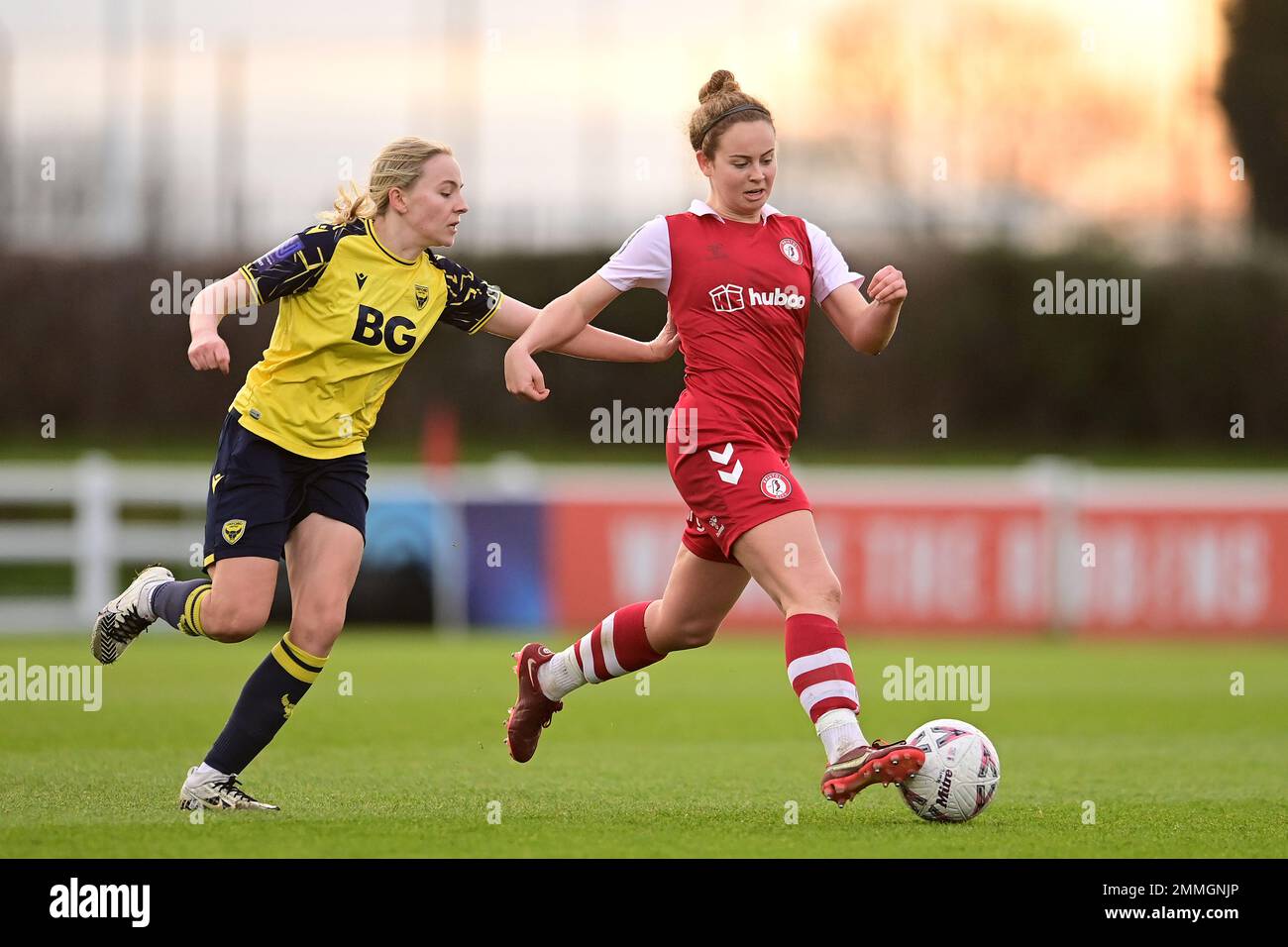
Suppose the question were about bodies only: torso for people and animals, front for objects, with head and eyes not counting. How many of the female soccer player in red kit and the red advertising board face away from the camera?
0

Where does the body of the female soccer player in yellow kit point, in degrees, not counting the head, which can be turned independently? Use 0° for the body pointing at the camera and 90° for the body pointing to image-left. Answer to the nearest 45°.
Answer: approximately 315°

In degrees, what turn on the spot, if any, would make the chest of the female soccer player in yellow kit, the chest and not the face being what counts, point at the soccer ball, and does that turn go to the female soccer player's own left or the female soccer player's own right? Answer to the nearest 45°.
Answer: approximately 45° to the female soccer player's own left

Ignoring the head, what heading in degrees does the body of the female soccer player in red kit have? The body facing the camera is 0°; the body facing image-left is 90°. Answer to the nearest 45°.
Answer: approximately 315°

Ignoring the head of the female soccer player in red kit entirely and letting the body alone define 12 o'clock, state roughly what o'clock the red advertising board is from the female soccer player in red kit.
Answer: The red advertising board is roughly at 8 o'clock from the female soccer player in red kit.

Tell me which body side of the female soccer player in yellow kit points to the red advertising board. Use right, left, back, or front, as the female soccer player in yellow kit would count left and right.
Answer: left

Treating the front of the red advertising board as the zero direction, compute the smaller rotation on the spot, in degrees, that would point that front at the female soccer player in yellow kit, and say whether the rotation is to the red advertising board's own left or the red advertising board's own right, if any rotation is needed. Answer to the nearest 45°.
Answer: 0° — it already faces them

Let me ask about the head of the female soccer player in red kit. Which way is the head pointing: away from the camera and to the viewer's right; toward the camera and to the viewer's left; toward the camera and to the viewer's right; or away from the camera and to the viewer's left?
toward the camera and to the viewer's right

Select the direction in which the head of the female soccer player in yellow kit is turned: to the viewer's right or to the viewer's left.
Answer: to the viewer's right

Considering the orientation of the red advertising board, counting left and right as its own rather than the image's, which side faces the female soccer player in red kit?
front
